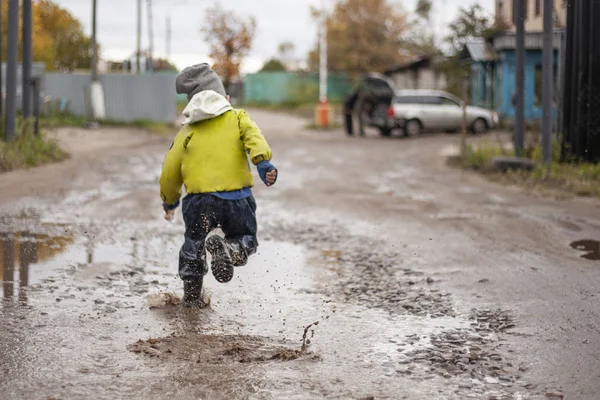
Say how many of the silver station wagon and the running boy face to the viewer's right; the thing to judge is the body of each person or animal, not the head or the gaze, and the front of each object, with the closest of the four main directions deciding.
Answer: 1

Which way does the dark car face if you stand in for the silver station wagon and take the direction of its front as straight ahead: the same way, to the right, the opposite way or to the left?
to the left

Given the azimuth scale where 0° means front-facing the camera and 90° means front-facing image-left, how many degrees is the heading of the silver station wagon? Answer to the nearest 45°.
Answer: approximately 270°

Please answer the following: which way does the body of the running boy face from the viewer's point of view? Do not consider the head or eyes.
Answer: away from the camera

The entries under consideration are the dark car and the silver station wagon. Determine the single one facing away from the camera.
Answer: the dark car

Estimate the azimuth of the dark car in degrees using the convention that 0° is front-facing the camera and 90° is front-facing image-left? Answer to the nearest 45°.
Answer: approximately 180°

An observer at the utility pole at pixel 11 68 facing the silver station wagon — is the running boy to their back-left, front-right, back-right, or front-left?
back-right

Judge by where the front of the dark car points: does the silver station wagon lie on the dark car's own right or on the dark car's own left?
on the dark car's own right

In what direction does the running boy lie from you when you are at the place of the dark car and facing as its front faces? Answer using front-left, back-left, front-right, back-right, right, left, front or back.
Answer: back
